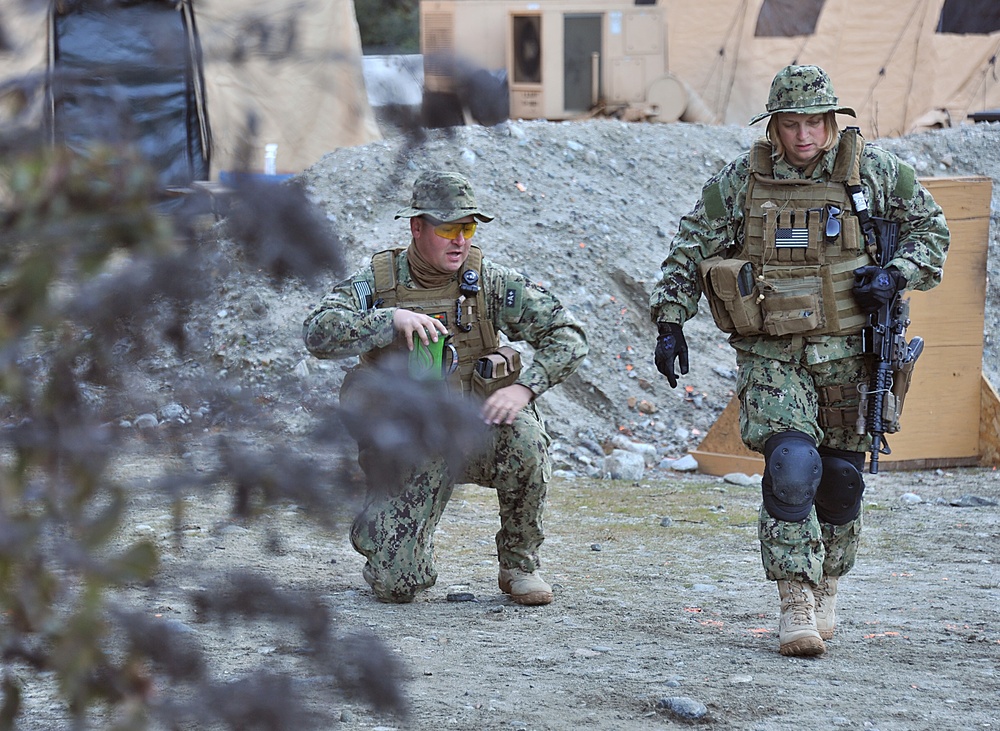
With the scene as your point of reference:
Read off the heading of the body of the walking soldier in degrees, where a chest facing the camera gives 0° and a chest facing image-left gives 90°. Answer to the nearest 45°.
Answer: approximately 0°

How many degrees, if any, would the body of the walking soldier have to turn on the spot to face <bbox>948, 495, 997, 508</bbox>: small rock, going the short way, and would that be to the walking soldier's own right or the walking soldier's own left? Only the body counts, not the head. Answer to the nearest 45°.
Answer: approximately 180°

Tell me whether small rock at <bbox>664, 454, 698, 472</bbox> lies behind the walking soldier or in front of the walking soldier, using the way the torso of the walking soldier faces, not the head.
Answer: behind

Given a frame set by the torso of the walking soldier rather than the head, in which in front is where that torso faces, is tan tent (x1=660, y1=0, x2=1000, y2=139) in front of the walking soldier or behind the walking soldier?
behind

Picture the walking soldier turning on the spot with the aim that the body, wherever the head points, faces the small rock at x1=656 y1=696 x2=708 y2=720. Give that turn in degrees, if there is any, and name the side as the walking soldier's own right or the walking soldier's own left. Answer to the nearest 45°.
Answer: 0° — they already face it

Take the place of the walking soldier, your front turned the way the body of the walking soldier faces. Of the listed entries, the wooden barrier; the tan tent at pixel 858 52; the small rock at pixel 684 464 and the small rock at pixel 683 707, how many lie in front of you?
1
